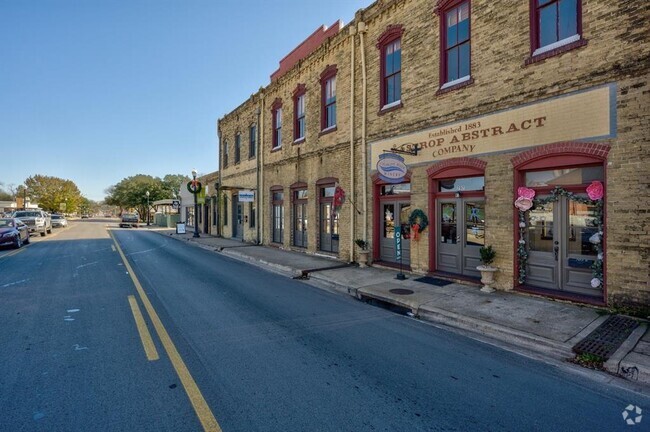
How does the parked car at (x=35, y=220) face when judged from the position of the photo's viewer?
facing the viewer and to the left of the viewer

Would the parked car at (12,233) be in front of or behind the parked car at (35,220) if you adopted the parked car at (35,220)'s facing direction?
in front

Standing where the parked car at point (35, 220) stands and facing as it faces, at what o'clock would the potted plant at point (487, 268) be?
The potted plant is roughly at 10 o'clock from the parked car.

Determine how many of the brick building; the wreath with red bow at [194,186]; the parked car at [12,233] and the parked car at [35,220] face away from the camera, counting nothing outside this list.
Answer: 0

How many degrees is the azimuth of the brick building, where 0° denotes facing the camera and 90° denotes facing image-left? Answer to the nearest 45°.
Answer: approximately 45°

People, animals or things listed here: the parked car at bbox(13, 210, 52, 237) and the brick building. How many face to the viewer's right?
0

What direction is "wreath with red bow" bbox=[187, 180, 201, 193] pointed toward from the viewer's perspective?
toward the camera

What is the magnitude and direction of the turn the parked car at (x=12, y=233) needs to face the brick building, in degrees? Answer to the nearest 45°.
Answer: approximately 90° to its left

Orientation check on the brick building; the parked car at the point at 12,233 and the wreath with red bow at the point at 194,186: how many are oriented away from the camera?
0

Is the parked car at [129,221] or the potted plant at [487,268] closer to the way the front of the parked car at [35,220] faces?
the potted plant

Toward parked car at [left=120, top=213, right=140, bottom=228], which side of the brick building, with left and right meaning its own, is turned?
right

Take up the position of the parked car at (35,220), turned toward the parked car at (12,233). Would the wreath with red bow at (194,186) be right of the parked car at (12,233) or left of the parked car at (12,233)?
left

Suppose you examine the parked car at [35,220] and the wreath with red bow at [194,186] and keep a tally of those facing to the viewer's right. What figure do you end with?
0

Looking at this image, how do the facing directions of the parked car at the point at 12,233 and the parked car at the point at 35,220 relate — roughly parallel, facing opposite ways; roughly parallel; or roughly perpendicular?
roughly parallel
